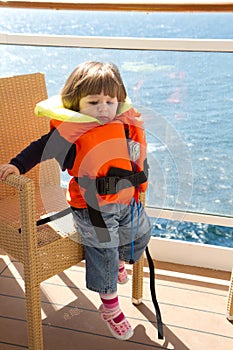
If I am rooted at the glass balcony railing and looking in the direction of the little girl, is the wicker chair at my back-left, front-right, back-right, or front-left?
front-right

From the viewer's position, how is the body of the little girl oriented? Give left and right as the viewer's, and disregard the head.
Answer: facing the viewer and to the right of the viewer

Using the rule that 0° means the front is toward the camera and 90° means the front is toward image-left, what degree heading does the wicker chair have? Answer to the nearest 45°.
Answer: approximately 315°
